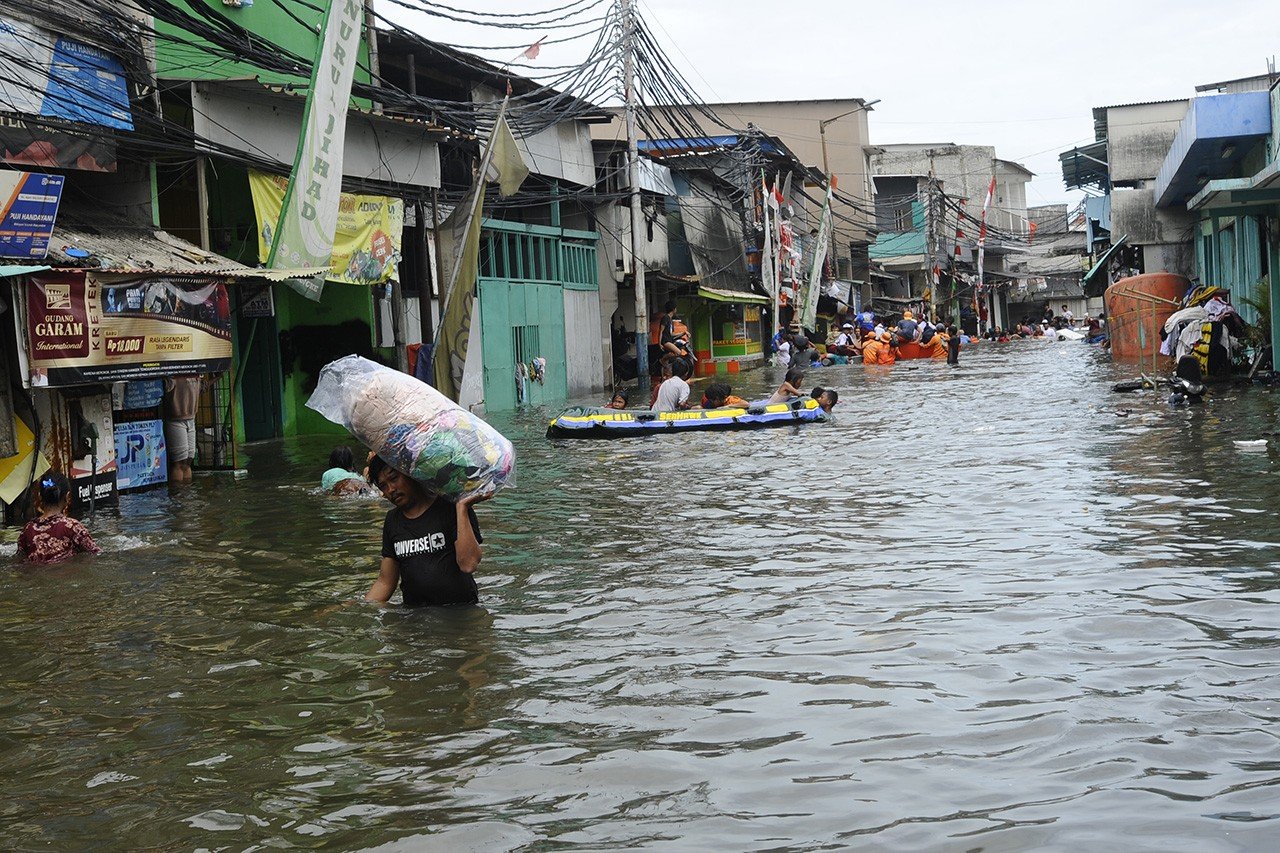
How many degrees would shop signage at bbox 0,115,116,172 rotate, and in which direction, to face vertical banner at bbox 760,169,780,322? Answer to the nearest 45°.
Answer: approximately 90° to its left

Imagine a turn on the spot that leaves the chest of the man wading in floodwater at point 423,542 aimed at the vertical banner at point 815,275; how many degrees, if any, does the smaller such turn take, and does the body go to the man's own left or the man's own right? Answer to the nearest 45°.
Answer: approximately 135° to the man's own right

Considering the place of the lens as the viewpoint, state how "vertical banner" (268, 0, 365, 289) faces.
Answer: facing the viewer

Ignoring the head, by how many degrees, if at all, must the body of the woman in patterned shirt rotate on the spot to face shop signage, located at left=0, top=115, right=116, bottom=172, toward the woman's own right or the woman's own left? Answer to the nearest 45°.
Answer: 0° — they already face it

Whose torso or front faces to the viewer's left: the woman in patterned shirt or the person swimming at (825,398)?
the person swimming

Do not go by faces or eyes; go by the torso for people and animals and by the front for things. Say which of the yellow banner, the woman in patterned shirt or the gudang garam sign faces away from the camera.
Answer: the woman in patterned shirt

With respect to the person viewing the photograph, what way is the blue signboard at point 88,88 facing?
facing the viewer and to the right of the viewer

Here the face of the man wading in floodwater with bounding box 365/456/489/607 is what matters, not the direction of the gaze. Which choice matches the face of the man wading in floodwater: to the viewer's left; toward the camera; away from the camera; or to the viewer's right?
toward the camera

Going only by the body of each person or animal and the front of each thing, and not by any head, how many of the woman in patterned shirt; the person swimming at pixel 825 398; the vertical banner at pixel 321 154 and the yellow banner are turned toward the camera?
2

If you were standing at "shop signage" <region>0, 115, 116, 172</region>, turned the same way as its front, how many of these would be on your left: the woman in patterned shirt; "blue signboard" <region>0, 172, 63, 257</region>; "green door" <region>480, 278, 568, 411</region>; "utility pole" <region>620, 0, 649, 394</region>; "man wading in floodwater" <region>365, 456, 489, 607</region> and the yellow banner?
3

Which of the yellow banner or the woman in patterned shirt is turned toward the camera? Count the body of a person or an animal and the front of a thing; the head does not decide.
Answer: the yellow banner
